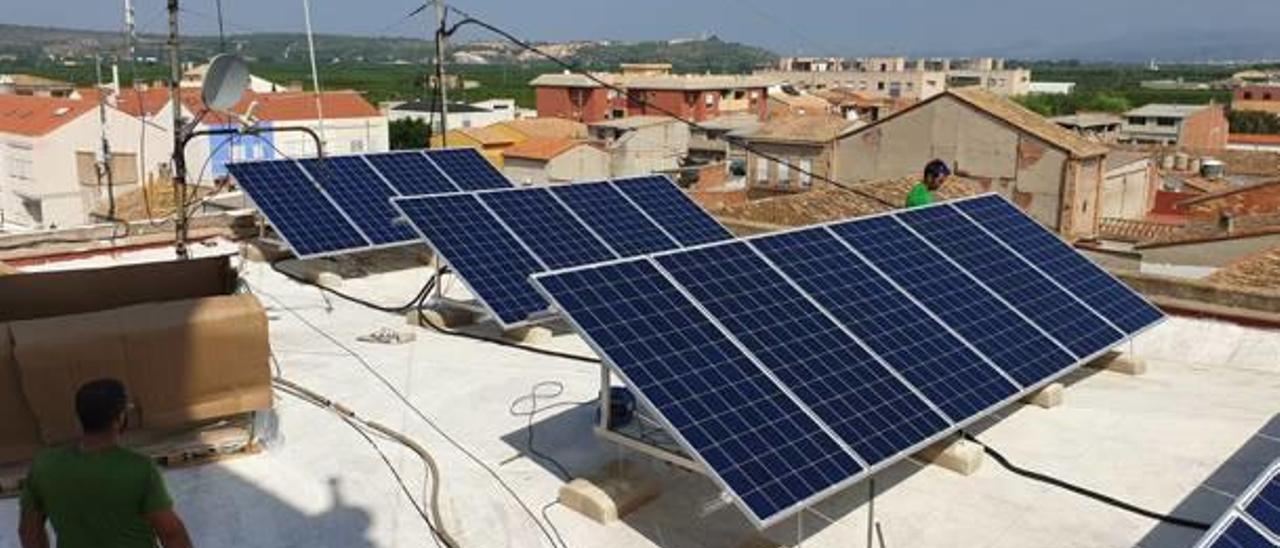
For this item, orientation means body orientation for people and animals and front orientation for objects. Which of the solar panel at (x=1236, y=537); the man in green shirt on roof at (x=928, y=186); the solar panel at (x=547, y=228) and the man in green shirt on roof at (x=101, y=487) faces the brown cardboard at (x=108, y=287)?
the man in green shirt on roof at (x=101, y=487)

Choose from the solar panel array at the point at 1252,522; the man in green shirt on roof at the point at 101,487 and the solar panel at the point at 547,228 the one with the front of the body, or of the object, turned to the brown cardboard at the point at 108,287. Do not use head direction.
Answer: the man in green shirt on roof

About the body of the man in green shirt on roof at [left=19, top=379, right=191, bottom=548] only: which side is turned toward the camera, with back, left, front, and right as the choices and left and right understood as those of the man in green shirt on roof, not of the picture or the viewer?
back
